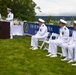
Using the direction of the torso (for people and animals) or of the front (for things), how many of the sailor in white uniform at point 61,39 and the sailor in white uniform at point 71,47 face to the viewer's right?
0

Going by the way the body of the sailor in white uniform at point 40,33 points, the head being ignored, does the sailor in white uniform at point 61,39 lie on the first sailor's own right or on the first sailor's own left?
on the first sailor's own left

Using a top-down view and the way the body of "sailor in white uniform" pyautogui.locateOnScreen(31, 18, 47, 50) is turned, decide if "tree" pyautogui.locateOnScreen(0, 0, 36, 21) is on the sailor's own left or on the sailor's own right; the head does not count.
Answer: on the sailor's own right

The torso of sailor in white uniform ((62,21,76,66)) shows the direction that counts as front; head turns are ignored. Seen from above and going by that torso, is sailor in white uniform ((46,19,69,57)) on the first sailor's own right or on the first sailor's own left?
on the first sailor's own right

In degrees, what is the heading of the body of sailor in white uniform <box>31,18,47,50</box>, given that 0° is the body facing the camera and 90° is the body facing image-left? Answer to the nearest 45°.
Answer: approximately 45°

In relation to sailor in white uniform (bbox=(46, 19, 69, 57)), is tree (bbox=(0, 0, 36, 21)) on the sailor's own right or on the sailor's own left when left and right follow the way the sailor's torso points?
on the sailor's own right

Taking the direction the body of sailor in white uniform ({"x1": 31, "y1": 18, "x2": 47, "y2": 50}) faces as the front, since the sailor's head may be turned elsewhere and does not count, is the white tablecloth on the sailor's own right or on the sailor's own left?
on the sailor's own right

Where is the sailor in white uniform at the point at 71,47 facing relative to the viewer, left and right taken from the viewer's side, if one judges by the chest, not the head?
facing the viewer and to the left of the viewer
